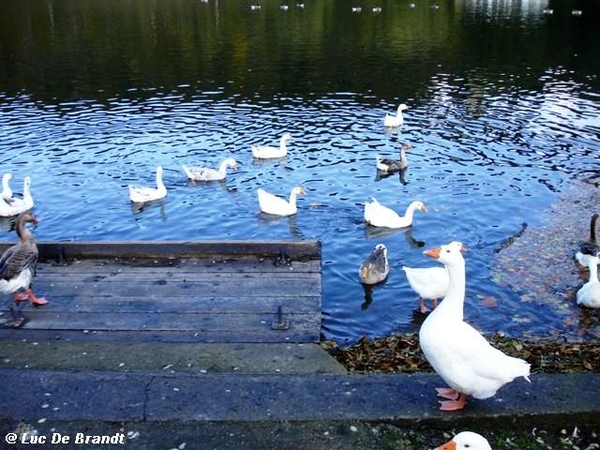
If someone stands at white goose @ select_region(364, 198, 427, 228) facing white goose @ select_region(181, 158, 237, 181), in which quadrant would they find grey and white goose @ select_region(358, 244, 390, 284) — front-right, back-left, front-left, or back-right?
back-left

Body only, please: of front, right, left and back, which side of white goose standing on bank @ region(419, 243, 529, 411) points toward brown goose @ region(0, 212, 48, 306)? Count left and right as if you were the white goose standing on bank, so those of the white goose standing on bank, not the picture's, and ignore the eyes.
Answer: front

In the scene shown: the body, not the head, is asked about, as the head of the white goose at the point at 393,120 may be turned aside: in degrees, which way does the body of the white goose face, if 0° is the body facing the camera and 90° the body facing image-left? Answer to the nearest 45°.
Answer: approximately 270°

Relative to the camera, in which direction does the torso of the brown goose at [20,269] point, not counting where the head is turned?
to the viewer's right

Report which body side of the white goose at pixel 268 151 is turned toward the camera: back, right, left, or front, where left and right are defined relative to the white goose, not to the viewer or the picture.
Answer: right

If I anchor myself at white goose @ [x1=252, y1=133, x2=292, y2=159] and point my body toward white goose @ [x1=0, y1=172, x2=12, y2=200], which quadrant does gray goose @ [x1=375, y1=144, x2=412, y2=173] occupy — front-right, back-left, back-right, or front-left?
back-left

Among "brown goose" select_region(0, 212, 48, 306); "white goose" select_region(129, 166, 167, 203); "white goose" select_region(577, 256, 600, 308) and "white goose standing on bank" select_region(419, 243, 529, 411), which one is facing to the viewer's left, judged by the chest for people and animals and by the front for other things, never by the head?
the white goose standing on bank

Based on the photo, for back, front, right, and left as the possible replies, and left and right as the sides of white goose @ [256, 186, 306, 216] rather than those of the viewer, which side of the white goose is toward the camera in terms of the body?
right

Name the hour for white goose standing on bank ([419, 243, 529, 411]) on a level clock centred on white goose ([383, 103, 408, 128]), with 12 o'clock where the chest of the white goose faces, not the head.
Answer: The white goose standing on bank is roughly at 3 o'clock from the white goose.

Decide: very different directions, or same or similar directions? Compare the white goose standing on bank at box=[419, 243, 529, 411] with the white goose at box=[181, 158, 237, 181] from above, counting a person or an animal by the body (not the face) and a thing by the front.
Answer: very different directions

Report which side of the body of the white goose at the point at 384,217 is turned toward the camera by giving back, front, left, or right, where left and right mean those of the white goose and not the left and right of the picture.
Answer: right
